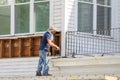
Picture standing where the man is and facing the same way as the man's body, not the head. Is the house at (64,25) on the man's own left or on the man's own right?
on the man's own left

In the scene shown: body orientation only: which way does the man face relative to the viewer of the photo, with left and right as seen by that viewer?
facing to the right of the viewer

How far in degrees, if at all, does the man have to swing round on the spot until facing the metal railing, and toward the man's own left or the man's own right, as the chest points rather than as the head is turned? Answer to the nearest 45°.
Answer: approximately 45° to the man's own left
